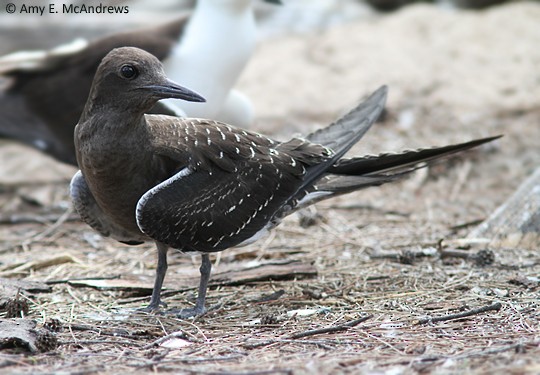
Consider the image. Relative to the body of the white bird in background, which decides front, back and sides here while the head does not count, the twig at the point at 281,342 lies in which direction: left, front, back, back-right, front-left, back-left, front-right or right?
right

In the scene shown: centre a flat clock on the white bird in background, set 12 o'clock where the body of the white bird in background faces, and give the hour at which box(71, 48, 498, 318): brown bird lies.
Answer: The brown bird is roughly at 3 o'clock from the white bird in background.

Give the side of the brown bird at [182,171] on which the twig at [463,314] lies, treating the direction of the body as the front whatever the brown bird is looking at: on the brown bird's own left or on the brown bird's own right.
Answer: on the brown bird's own left

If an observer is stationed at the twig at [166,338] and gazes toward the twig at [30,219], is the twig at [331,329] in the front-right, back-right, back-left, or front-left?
back-right

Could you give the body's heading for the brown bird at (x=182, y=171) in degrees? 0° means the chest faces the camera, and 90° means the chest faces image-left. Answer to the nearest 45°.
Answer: approximately 45°

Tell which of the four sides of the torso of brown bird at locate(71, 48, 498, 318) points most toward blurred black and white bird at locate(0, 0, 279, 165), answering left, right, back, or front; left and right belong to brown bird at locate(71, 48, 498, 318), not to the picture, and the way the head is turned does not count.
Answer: right
